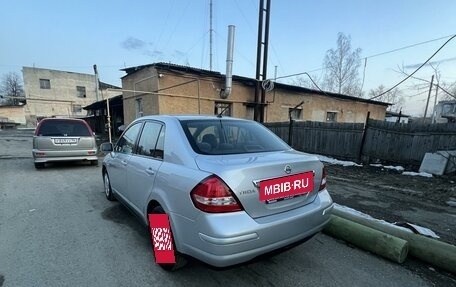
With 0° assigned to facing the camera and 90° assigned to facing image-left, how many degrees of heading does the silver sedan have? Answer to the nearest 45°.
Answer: approximately 135°

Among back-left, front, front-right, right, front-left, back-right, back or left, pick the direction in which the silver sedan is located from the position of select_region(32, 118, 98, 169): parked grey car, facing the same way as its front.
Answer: back

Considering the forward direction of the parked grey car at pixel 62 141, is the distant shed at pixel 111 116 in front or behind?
in front

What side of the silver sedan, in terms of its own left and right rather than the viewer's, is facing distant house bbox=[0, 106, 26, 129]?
front

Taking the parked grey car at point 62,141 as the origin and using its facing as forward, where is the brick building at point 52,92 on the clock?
The brick building is roughly at 12 o'clock from the parked grey car.

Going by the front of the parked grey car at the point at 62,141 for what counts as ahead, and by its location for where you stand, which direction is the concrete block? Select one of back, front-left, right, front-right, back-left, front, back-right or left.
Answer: back-right

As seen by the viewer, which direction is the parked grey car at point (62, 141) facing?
away from the camera

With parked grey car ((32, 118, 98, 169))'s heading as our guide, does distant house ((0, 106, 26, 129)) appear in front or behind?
in front

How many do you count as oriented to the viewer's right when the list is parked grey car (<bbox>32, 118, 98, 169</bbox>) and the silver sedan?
0

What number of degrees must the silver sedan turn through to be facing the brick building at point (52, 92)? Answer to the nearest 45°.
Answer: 0° — it already faces it

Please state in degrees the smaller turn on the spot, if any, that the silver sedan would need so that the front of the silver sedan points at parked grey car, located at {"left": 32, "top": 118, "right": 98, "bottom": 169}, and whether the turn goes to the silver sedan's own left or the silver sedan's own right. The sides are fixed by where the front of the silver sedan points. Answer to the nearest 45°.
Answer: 0° — it already faces it

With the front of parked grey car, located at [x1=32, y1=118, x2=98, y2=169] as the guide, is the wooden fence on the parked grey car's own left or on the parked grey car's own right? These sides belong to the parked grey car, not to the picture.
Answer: on the parked grey car's own right

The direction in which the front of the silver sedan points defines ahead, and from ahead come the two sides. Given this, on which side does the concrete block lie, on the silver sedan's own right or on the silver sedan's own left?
on the silver sedan's own right

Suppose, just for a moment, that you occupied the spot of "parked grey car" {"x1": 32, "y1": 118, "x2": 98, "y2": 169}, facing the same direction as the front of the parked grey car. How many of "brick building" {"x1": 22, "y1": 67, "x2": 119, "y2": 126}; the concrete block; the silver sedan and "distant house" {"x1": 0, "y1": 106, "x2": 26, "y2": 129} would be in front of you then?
2
